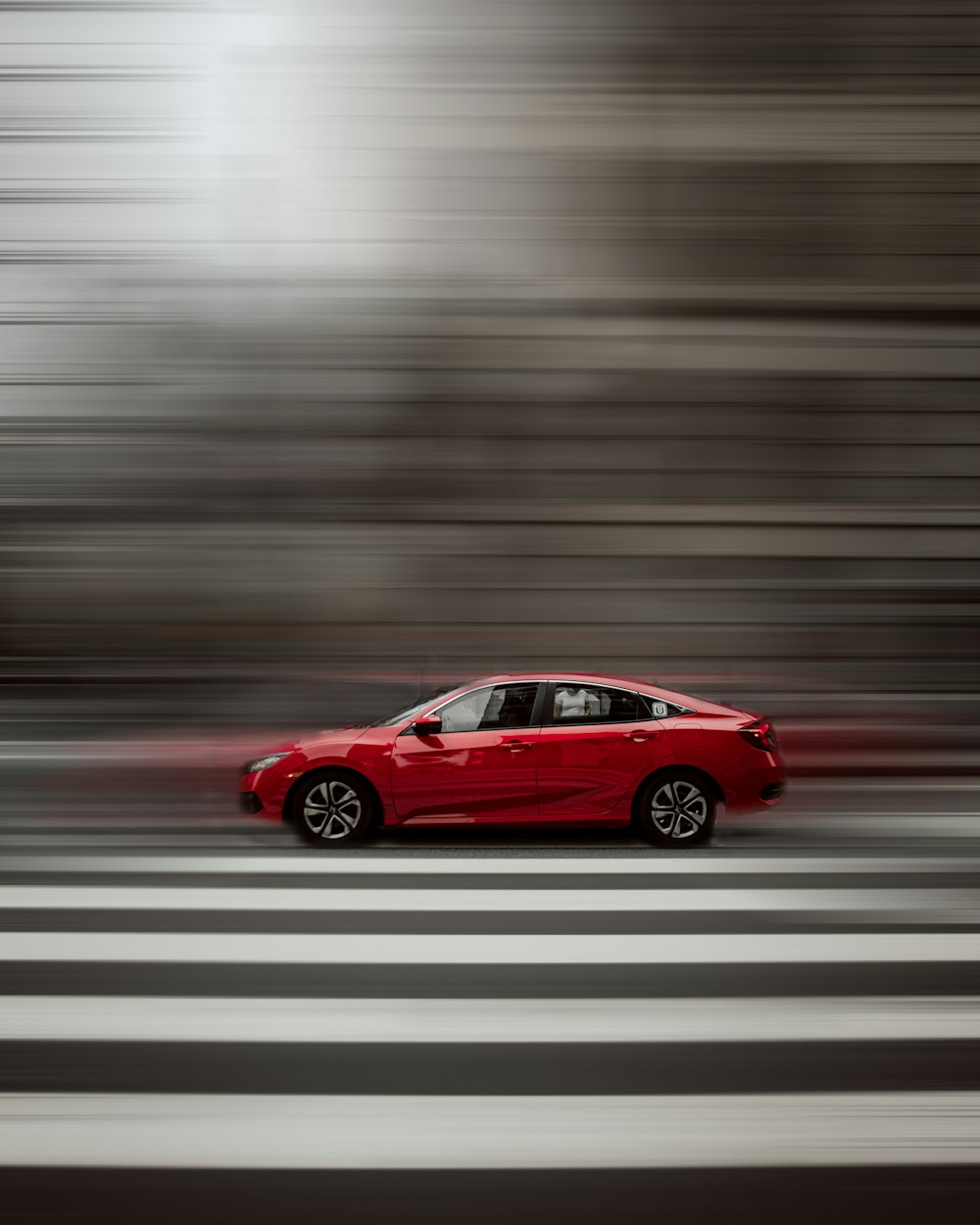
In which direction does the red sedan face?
to the viewer's left
